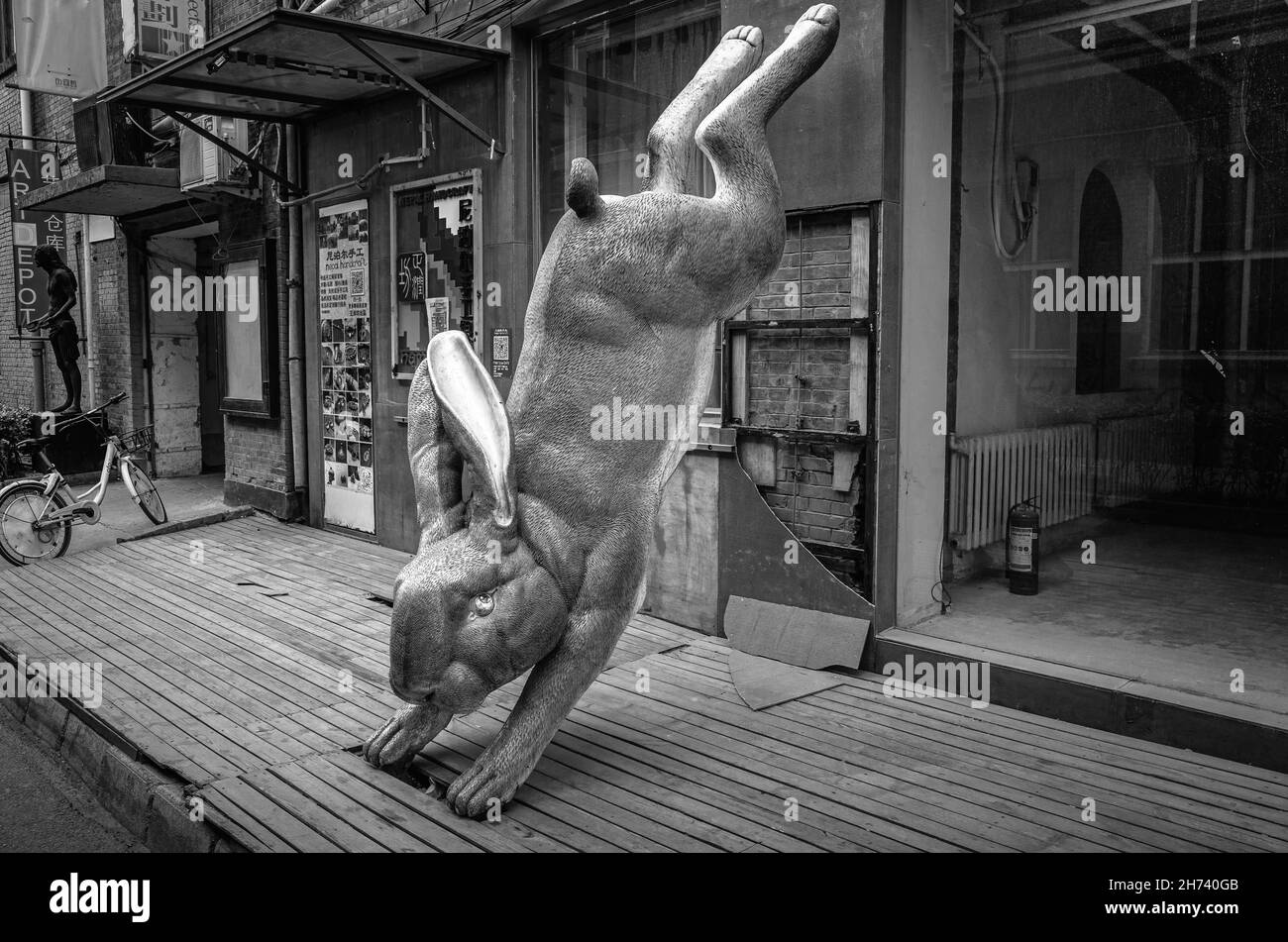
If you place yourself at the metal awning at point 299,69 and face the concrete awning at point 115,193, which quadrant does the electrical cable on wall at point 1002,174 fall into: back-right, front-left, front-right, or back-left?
back-right

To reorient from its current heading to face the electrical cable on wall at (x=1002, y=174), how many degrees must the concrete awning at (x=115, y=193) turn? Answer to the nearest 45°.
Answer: approximately 90° to its left

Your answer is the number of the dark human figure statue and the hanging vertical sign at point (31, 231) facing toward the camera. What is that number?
1

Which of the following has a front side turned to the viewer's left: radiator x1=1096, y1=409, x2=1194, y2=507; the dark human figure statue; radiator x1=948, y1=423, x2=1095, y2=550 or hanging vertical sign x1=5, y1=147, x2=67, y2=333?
the dark human figure statue

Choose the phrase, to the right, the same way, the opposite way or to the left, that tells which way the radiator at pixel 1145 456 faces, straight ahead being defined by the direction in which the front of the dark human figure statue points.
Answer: to the left

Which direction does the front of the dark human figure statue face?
to the viewer's left

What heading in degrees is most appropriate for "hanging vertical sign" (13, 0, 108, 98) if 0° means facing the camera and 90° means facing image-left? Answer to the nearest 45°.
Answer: approximately 0°

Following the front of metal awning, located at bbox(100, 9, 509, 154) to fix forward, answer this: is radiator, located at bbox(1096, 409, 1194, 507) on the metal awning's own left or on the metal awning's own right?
on the metal awning's own left
